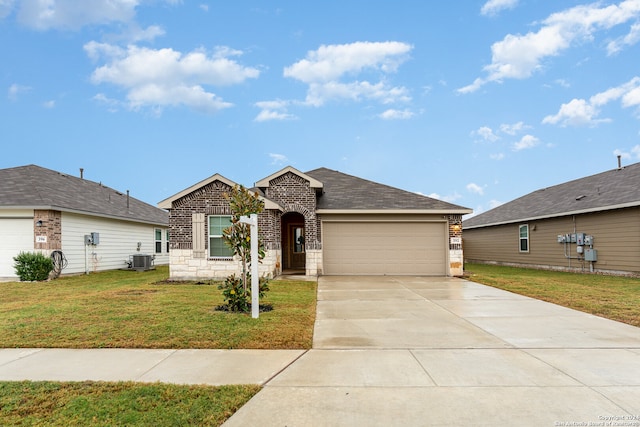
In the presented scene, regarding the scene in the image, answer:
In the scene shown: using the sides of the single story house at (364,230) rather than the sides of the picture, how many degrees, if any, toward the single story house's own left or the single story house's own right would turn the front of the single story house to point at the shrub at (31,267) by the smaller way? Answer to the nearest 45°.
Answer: approximately 90° to the single story house's own right

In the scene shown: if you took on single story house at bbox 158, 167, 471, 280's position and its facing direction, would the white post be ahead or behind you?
ahead

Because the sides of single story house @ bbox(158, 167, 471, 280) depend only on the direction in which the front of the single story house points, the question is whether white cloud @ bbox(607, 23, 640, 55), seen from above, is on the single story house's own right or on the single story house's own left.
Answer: on the single story house's own left

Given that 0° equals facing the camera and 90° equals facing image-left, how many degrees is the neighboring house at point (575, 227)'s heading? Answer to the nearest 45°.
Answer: approximately 315°
